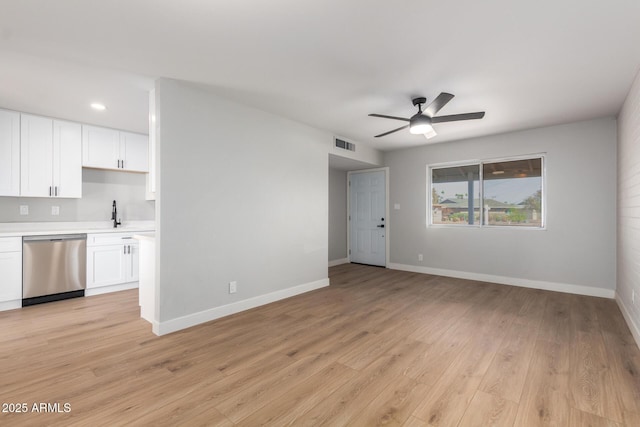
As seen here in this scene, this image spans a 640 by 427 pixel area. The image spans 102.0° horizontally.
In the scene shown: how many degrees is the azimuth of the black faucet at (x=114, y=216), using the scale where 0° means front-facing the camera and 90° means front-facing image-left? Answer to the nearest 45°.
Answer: approximately 0°

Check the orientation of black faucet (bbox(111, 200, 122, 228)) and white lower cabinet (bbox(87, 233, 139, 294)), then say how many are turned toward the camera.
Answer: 2

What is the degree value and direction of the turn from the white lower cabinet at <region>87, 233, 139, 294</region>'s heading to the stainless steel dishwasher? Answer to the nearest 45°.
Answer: approximately 90° to its right

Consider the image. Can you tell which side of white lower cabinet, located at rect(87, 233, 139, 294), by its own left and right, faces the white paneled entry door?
left

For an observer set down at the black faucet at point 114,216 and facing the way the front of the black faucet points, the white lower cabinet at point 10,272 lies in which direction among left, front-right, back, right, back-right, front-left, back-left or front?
front-right

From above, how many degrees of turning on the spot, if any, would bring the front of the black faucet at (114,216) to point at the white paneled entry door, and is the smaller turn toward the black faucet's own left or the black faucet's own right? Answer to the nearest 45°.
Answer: approximately 90° to the black faucet's own left
